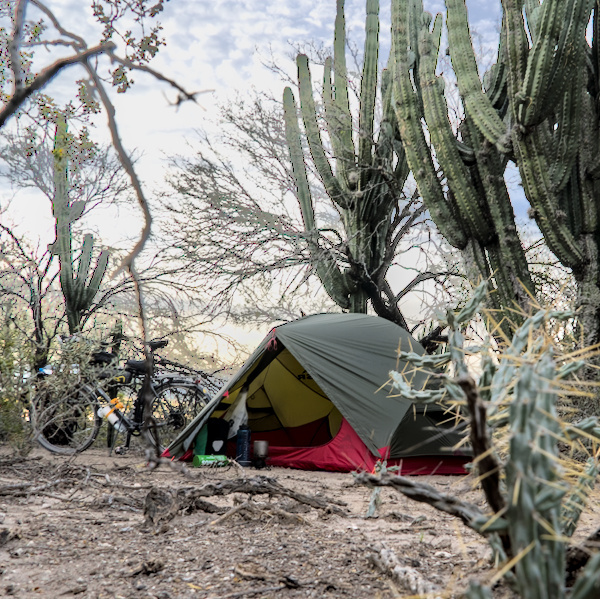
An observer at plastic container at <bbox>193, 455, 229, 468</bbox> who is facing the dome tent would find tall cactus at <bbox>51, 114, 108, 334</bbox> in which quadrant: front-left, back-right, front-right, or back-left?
front-left

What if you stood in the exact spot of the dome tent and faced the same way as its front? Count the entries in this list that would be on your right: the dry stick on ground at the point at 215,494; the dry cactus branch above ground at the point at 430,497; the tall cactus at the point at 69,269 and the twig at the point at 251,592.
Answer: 1

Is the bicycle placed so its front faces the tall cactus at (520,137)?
no

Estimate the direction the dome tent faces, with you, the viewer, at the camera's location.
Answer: facing the viewer and to the left of the viewer

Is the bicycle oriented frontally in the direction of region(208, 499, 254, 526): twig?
no

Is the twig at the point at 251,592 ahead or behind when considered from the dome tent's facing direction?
ahead

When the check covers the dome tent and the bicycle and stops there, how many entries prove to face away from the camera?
0
